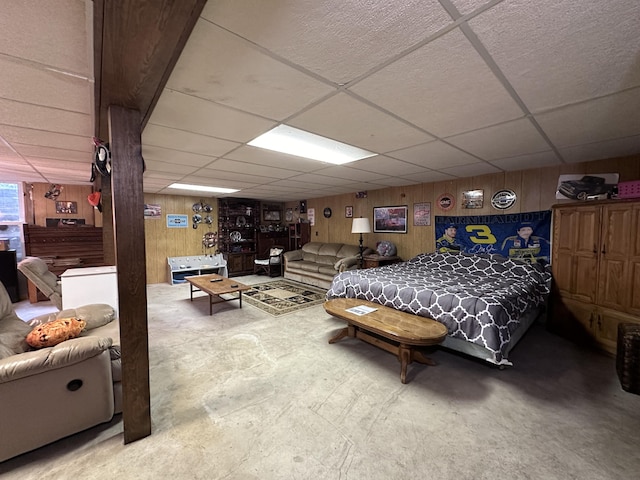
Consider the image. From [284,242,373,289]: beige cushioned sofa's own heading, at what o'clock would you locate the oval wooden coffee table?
The oval wooden coffee table is roughly at 10 o'clock from the beige cushioned sofa.

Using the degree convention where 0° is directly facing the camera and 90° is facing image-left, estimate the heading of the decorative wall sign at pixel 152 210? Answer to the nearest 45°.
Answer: approximately 0°

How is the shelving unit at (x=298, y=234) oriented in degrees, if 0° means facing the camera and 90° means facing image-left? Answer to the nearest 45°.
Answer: approximately 45°

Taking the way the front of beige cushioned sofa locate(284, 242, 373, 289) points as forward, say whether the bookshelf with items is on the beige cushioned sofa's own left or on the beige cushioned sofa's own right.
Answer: on the beige cushioned sofa's own right

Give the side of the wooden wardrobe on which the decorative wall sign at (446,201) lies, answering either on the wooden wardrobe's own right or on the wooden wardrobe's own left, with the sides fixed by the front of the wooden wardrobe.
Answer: on the wooden wardrobe's own right

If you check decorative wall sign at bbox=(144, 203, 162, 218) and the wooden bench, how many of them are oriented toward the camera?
2

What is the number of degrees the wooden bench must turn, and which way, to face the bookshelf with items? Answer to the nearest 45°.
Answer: approximately 90° to its left

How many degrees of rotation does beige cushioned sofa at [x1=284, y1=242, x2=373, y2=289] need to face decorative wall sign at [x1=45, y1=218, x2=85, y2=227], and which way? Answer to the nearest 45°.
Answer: approximately 45° to its right

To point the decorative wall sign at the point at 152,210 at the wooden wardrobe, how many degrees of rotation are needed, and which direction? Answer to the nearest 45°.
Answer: approximately 45° to its left
